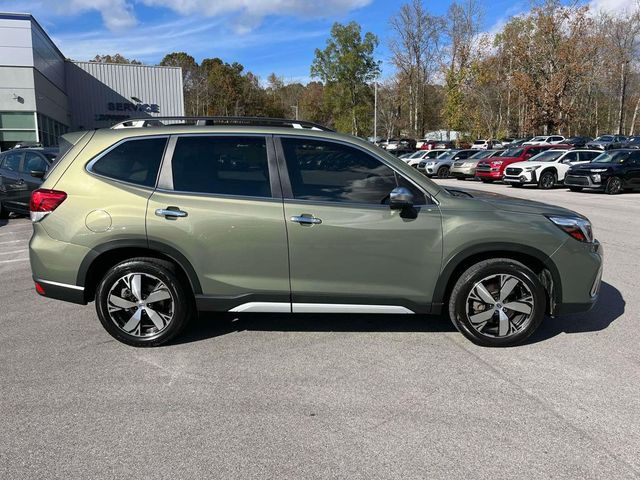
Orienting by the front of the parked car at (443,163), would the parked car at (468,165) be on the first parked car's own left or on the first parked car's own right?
on the first parked car's own left

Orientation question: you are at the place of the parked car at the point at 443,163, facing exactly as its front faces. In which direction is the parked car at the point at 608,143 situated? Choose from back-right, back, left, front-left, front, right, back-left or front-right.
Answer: back

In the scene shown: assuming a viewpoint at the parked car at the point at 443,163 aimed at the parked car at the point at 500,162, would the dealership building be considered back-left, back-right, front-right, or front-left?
back-right

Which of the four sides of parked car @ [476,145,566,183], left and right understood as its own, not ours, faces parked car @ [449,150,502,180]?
right

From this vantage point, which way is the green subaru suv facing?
to the viewer's right

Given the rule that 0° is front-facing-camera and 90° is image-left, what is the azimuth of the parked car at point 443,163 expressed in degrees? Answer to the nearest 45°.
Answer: approximately 45°

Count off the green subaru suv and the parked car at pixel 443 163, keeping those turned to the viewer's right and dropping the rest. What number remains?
1
